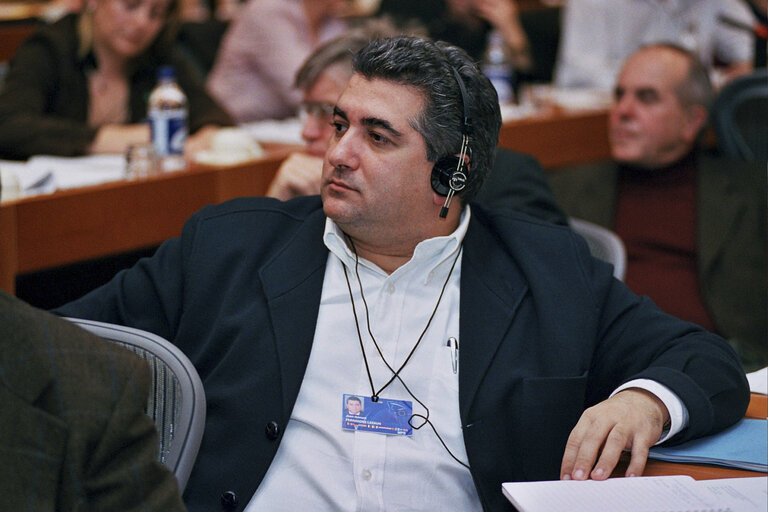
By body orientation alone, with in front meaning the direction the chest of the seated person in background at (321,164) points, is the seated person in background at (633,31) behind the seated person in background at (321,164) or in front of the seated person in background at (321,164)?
behind

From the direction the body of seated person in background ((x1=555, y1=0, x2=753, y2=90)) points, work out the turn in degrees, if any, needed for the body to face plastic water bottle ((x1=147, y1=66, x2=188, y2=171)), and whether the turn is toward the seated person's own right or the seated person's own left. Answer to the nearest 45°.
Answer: approximately 45° to the seated person's own right

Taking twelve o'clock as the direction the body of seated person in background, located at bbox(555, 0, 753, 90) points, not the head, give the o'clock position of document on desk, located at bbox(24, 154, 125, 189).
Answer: The document on desk is roughly at 1 o'clock from the seated person in background.

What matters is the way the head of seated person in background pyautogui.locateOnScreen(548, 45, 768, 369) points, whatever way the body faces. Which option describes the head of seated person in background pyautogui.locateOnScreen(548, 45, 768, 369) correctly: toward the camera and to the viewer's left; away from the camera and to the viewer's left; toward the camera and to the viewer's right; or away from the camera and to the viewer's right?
toward the camera and to the viewer's left

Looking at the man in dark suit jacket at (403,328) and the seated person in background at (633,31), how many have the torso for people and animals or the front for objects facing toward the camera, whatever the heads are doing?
2

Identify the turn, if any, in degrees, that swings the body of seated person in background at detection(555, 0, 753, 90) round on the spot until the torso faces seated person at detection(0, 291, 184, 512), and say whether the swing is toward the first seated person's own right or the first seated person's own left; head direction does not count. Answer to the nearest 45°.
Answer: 0° — they already face them

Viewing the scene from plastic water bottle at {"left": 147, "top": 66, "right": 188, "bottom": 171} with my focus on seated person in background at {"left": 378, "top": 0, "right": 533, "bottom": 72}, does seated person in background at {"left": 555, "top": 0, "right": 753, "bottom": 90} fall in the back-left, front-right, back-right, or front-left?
front-right

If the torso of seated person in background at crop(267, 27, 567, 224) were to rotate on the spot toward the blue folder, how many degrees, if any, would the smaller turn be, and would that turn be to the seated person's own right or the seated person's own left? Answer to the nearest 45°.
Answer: approximately 90° to the seated person's own left

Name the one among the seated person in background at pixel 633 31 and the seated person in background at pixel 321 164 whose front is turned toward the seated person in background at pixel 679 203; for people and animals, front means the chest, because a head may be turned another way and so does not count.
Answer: the seated person in background at pixel 633 31

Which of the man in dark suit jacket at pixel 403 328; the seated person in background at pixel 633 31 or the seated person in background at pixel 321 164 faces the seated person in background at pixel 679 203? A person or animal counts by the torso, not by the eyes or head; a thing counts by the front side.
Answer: the seated person in background at pixel 633 31

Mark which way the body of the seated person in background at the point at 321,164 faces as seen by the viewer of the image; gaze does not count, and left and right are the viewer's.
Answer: facing the viewer and to the left of the viewer

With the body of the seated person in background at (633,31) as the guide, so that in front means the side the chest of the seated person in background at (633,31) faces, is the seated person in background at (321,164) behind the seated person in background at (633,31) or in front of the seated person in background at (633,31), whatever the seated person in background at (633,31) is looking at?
in front

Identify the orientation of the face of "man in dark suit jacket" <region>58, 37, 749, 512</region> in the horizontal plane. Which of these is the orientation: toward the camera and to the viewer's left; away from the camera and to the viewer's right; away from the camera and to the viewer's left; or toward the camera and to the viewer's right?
toward the camera and to the viewer's left

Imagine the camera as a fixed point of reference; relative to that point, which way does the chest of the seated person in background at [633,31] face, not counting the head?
toward the camera
